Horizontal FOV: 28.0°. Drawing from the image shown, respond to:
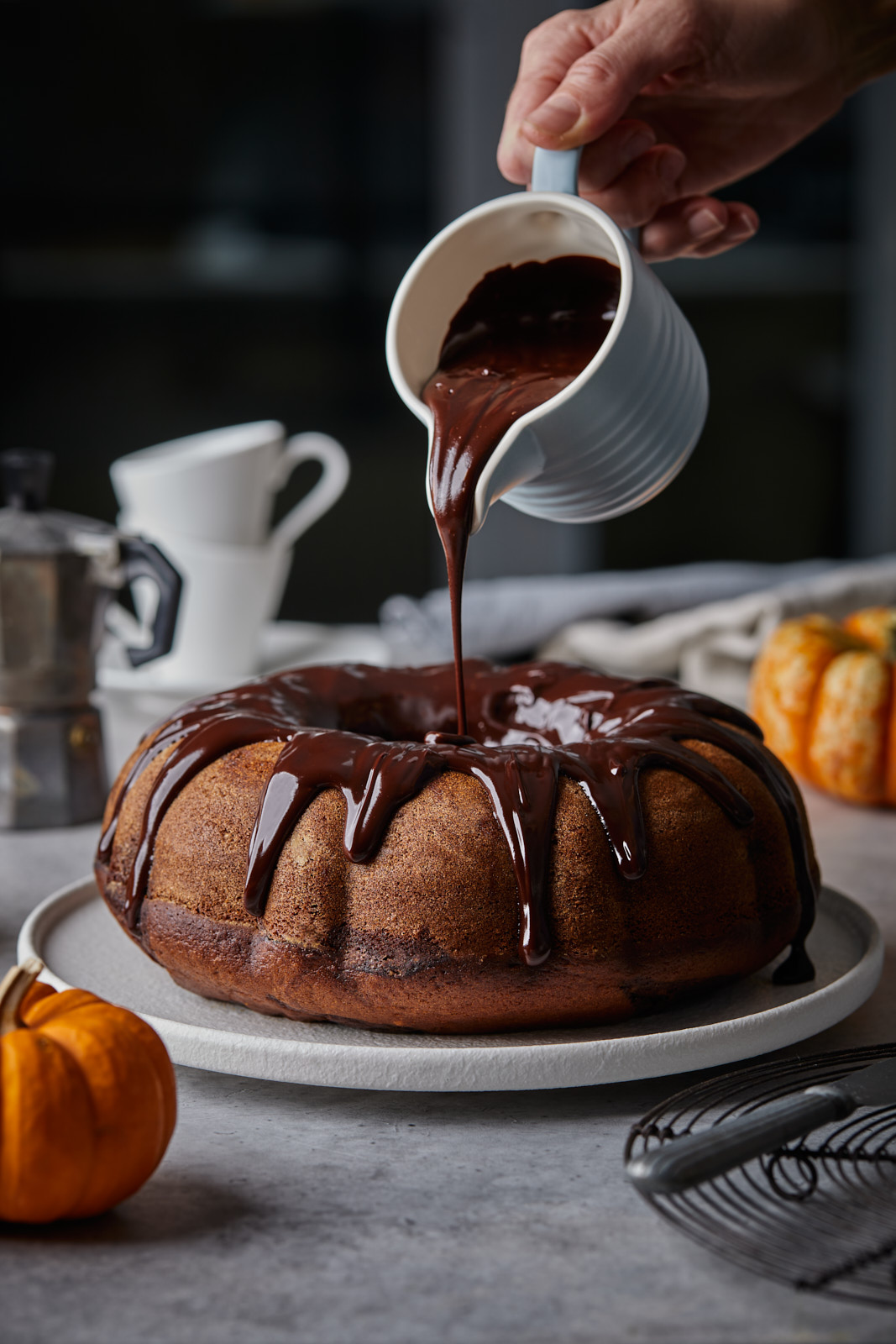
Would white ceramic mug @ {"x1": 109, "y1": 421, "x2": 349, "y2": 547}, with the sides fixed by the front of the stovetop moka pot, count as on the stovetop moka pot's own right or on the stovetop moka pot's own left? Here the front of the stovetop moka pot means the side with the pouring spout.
on the stovetop moka pot's own right

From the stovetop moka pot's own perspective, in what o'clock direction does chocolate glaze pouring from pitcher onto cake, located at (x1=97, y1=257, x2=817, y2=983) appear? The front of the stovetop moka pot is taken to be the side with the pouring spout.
The chocolate glaze pouring from pitcher onto cake is roughly at 8 o'clock from the stovetop moka pot.

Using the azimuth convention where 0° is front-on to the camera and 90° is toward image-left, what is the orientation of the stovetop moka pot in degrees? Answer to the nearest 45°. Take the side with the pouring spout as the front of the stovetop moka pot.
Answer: approximately 90°

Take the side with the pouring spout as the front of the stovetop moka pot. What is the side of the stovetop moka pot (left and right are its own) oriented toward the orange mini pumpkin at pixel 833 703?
back

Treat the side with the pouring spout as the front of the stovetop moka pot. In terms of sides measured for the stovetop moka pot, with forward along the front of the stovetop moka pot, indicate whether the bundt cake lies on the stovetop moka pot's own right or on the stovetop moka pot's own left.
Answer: on the stovetop moka pot's own left

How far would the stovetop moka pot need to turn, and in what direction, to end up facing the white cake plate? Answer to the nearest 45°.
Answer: approximately 90° to its left
